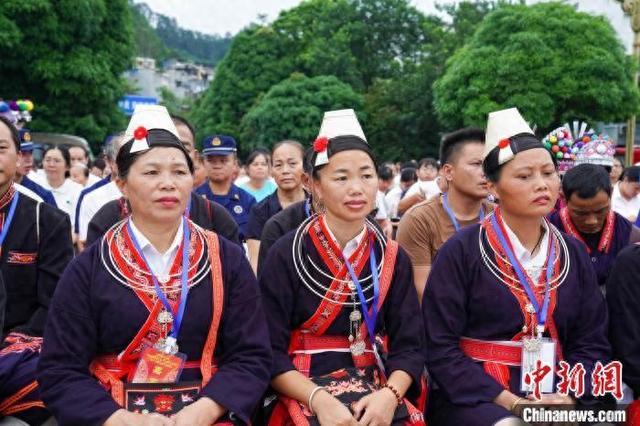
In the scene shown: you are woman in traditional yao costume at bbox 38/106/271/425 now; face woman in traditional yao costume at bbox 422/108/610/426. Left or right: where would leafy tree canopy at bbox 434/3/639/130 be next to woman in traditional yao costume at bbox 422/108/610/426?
left

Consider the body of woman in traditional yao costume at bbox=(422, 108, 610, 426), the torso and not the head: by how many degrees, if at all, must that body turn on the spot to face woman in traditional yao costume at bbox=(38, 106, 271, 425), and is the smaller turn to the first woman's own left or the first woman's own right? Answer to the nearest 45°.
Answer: approximately 90° to the first woman's own right

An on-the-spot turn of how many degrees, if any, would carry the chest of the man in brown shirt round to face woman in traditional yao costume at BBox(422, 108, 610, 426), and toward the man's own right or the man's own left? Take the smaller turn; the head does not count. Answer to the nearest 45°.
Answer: approximately 45° to the man's own right

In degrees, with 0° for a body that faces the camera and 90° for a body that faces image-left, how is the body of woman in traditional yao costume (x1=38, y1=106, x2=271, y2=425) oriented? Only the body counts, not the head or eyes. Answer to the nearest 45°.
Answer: approximately 0°

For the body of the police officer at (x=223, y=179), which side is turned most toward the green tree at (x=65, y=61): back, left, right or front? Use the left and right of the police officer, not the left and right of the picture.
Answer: back

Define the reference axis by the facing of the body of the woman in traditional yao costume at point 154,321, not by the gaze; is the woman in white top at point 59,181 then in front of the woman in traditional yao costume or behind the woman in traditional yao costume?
behind

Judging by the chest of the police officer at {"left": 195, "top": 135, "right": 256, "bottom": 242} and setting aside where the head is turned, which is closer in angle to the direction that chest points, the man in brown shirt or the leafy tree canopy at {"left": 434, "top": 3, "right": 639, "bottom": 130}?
the man in brown shirt

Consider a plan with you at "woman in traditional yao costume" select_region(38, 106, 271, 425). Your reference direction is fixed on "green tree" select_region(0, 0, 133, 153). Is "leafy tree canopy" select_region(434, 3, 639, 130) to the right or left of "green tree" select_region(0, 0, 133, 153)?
right

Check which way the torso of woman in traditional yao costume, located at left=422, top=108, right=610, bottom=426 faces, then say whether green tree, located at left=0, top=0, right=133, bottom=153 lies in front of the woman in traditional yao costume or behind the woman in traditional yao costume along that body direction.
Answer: behind
